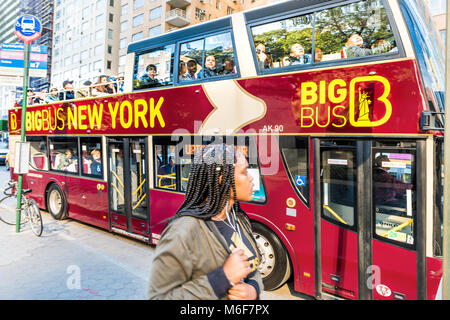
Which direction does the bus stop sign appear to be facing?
toward the camera

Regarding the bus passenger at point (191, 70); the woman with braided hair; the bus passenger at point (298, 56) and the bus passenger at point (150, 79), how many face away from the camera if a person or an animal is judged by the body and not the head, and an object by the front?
0

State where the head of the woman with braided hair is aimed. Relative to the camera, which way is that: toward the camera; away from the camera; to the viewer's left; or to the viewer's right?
to the viewer's right

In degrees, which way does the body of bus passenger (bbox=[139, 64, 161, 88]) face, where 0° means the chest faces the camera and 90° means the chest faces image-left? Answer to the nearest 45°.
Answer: approximately 315°

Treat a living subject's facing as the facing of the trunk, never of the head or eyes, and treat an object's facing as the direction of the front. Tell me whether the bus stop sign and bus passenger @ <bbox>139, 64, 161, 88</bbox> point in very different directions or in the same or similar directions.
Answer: same or similar directions

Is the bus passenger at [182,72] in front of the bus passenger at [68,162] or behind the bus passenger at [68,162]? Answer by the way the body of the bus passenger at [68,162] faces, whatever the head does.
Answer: in front

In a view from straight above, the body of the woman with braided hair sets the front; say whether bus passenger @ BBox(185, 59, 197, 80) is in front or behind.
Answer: behind

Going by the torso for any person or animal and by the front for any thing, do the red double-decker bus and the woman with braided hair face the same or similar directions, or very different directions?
same or similar directions

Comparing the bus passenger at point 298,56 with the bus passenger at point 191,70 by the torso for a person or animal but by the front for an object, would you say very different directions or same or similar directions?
same or similar directions
